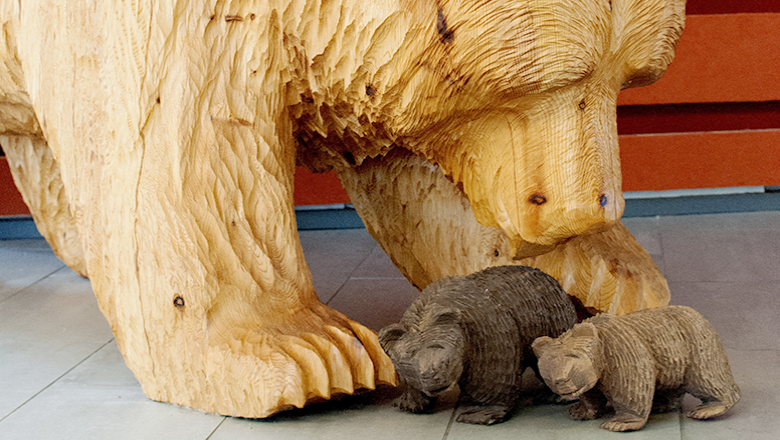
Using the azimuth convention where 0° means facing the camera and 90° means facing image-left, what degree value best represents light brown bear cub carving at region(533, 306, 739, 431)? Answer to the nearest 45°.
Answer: approximately 45°

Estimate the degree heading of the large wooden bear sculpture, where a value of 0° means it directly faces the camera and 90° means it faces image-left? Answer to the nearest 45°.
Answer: approximately 315°

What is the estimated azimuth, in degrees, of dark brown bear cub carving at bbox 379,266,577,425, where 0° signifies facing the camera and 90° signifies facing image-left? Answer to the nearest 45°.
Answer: approximately 45°

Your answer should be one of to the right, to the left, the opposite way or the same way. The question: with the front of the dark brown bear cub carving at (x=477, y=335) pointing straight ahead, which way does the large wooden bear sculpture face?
to the left

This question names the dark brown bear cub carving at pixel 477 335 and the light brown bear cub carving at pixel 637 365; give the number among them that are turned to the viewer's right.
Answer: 0
